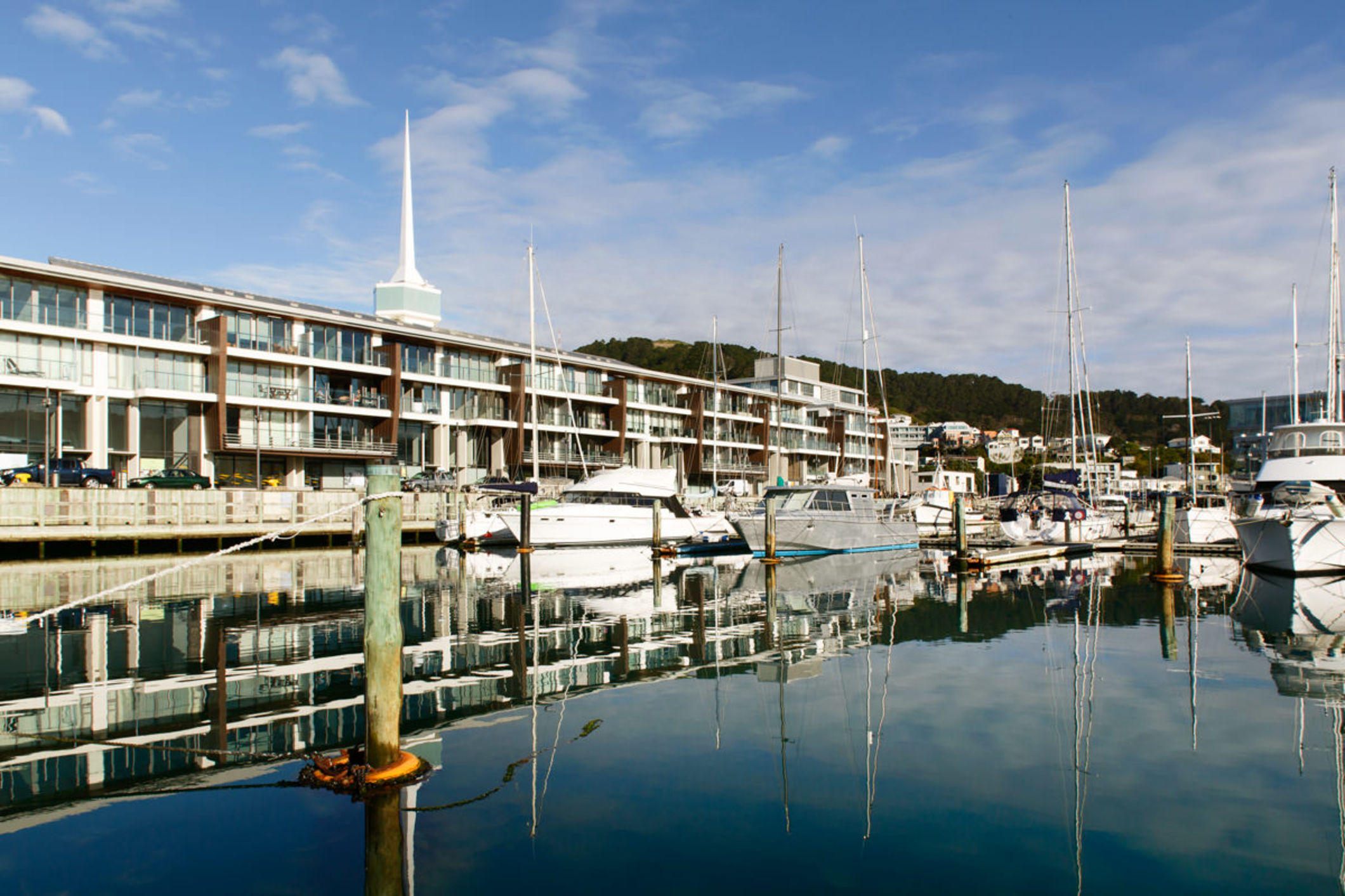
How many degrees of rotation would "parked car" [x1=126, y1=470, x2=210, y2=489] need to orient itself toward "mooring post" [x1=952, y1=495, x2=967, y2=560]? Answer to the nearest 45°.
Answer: approximately 135° to its left

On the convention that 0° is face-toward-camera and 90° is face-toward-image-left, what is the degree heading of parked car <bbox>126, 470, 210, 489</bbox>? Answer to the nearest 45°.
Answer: approximately 90°

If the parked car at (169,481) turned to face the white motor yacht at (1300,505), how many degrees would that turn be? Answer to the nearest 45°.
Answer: approximately 135° to its left
